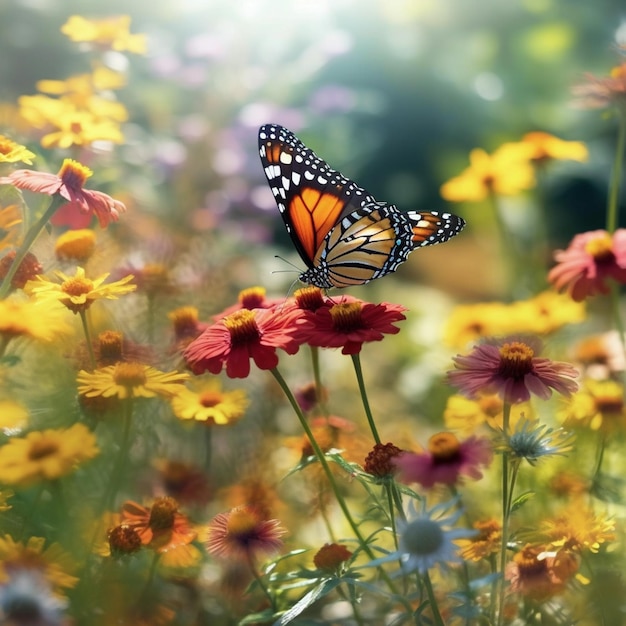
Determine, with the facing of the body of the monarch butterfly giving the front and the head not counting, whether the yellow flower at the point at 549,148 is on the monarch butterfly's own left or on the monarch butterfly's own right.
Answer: on the monarch butterfly's own right

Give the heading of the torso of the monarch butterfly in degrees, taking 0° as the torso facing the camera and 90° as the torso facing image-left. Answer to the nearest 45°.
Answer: approximately 90°
